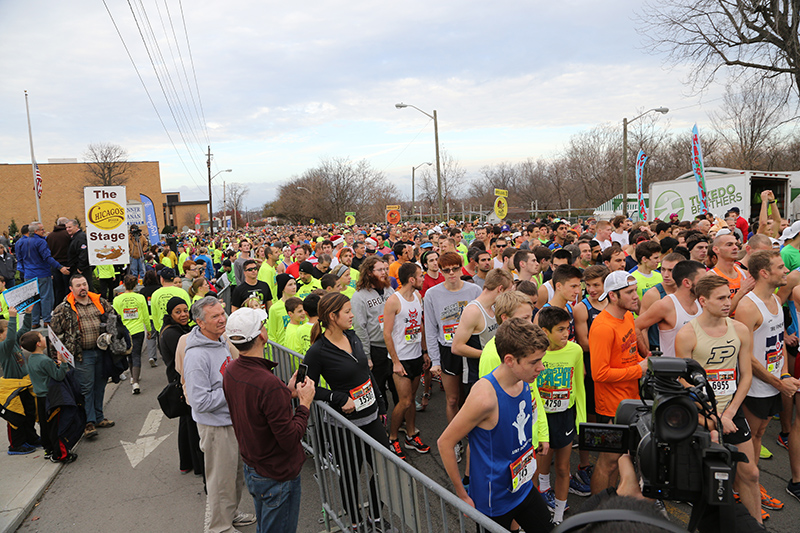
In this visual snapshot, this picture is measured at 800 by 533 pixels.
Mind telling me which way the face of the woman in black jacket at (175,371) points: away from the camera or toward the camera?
toward the camera

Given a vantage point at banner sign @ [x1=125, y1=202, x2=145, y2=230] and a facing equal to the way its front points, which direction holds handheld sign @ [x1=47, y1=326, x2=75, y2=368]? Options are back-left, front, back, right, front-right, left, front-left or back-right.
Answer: front

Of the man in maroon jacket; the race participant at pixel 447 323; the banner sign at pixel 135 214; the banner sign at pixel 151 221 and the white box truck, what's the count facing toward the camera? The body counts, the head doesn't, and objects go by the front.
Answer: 3

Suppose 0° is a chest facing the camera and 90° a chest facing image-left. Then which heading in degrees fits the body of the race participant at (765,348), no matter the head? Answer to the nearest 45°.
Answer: approximately 315°

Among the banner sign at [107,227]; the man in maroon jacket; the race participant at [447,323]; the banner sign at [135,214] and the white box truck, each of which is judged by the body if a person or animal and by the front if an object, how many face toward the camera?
3

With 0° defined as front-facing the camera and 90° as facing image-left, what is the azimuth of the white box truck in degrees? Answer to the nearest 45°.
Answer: approximately 135°

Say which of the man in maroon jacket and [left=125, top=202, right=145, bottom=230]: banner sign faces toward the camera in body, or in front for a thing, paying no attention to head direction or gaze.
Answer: the banner sign

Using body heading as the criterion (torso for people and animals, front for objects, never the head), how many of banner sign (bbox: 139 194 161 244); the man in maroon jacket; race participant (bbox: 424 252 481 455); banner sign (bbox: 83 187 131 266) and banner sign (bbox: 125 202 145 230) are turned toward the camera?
4

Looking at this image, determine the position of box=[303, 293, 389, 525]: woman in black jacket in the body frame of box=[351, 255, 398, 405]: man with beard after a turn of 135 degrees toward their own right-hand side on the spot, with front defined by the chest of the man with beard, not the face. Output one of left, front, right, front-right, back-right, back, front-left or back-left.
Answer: left

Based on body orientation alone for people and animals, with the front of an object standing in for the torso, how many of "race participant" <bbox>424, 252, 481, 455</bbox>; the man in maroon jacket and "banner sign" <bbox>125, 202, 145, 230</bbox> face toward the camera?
2

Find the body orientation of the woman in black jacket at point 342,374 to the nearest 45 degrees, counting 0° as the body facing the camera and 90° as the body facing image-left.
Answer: approximately 315°

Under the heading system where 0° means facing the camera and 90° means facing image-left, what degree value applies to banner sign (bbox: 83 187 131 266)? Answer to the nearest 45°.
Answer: approximately 0°

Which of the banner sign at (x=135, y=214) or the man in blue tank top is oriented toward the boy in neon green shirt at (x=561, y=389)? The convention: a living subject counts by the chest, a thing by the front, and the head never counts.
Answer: the banner sign

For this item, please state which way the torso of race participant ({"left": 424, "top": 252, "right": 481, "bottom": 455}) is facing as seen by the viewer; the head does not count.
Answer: toward the camera

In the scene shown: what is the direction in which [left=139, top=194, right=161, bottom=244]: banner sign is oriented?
toward the camera

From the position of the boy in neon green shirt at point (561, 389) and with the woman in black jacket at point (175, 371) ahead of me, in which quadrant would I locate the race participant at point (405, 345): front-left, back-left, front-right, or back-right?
front-right
